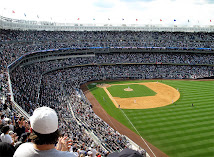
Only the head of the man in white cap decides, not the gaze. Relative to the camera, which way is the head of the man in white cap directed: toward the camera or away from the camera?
away from the camera

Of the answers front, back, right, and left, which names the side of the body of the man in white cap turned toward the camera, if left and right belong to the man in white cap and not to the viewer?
back
